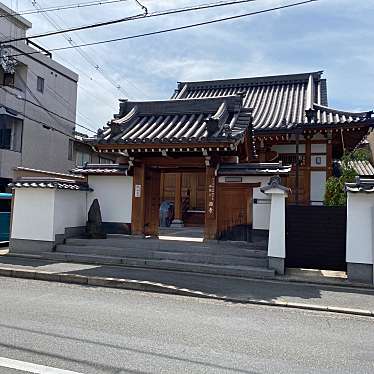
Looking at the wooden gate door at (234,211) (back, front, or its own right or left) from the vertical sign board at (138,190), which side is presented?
right

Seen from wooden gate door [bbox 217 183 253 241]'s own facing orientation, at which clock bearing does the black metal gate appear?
The black metal gate is roughly at 10 o'clock from the wooden gate door.

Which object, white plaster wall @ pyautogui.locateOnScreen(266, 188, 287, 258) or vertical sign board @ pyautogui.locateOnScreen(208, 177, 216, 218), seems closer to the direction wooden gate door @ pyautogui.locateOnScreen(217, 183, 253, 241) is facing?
the white plaster wall

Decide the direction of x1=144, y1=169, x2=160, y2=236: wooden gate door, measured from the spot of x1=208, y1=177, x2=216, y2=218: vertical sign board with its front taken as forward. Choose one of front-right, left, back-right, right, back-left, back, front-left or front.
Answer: back-right

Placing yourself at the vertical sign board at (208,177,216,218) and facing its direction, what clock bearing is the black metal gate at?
The black metal gate is roughly at 10 o'clock from the vertical sign board.

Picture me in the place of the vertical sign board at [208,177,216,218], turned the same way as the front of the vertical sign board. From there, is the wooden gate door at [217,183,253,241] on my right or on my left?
on my left

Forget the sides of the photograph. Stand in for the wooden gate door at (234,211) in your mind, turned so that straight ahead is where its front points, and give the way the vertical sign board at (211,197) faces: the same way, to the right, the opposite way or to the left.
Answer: the same way

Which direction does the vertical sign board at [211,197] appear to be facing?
toward the camera

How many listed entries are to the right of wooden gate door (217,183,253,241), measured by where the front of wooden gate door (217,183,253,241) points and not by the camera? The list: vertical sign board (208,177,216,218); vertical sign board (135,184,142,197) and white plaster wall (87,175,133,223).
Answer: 3

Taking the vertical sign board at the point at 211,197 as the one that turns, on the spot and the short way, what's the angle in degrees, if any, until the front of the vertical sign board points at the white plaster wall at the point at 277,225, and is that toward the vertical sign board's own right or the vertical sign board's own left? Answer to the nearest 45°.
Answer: approximately 45° to the vertical sign board's own left

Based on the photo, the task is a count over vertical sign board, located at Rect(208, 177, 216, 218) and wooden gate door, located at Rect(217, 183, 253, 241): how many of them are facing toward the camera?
2

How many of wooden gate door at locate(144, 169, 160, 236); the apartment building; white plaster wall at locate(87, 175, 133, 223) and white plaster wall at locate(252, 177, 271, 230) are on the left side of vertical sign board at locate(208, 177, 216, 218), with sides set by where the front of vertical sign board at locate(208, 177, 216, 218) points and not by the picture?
1

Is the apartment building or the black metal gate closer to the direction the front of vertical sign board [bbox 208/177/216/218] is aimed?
the black metal gate
